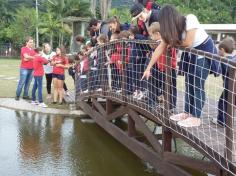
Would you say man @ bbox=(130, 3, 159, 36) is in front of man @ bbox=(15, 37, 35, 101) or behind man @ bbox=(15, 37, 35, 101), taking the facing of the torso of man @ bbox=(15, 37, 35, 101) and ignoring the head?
in front

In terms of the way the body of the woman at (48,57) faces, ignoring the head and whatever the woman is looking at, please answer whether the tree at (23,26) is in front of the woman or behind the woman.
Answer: behind

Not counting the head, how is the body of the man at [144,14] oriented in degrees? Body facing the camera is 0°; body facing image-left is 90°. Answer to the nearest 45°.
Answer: approximately 45°

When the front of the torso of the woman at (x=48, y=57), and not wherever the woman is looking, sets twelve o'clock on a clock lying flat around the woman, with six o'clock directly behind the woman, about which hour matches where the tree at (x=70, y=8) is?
The tree is roughly at 6 o'clock from the woman.

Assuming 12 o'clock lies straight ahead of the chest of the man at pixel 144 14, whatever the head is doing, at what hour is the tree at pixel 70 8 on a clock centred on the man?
The tree is roughly at 4 o'clock from the man.

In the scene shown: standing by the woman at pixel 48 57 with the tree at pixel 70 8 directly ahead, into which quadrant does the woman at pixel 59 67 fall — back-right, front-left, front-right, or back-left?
back-right

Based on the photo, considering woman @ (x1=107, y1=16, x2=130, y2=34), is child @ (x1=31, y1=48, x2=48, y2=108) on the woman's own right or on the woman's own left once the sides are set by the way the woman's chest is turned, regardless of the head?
on the woman's own right

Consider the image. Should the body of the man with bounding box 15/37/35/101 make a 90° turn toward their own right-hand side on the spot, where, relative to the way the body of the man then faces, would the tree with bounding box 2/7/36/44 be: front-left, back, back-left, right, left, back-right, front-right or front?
back-right

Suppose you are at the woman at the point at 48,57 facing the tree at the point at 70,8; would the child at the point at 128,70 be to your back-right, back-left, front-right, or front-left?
back-right

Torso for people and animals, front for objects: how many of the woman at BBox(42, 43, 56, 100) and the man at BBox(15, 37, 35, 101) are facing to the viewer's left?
0

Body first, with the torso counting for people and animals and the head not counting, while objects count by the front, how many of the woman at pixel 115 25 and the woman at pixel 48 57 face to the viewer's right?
0

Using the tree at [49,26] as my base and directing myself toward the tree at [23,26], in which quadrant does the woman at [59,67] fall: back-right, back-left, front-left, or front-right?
back-left
